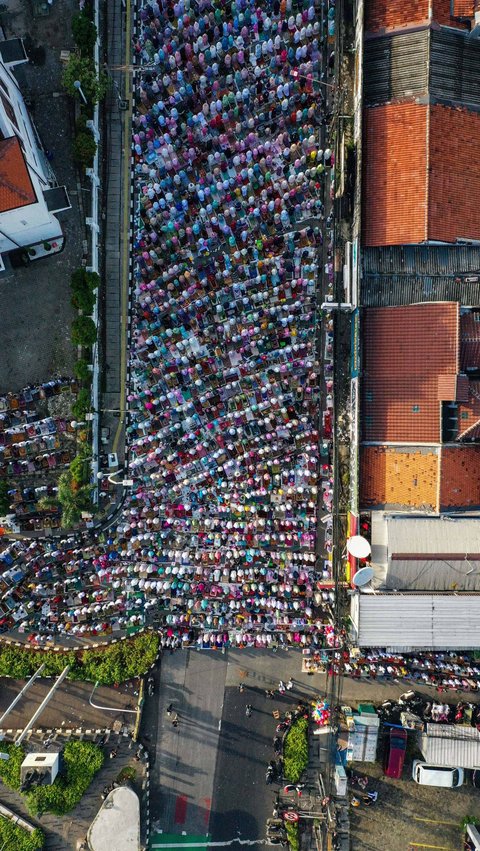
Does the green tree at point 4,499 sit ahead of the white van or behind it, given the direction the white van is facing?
behind

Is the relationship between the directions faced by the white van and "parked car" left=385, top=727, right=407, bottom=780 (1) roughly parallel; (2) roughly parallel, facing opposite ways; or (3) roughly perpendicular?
roughly perpendicular

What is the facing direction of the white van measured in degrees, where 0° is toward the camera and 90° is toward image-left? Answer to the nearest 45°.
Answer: approximately 270°

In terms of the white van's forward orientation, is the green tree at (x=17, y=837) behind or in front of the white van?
behind

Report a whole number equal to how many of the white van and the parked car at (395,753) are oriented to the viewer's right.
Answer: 1
